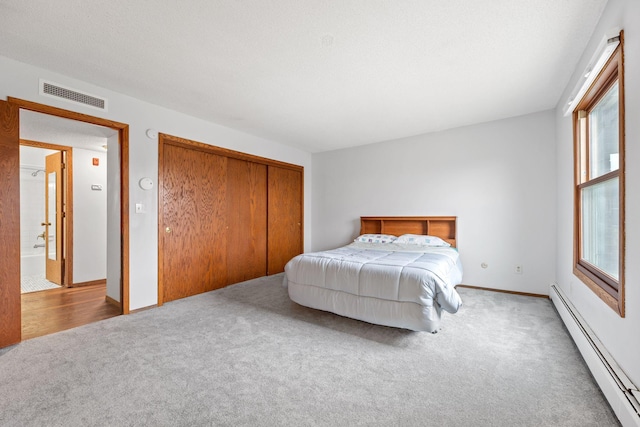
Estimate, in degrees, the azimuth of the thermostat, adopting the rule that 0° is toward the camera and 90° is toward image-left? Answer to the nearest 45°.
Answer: approximately 315°

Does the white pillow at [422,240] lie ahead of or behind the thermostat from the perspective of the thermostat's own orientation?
ahead

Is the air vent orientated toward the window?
yes

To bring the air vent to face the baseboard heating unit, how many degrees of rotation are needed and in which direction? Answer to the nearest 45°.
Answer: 0° — it already faces it

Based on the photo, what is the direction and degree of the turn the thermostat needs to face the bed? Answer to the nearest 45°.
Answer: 0° — it already faces it

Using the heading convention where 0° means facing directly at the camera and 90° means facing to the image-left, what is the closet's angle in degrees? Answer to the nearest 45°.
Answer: approximately 315°

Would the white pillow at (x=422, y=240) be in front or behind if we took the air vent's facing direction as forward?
in front

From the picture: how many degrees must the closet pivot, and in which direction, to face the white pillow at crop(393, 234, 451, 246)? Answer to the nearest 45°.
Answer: approximately 45° to its left

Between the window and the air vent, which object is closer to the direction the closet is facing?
the window

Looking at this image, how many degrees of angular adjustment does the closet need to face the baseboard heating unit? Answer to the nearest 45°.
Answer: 0° — it already faces it

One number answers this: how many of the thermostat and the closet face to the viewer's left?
0
